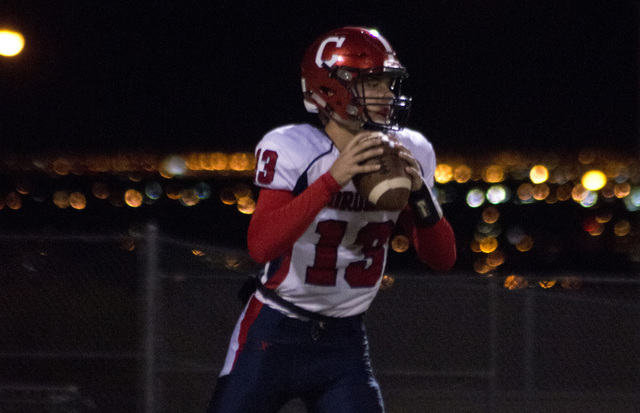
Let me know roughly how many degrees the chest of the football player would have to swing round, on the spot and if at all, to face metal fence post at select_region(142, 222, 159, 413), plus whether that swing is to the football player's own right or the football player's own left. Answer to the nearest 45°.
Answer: approximately 135° to the football player's own left

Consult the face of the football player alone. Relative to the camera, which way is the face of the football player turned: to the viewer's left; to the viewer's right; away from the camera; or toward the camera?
to the viewer's right

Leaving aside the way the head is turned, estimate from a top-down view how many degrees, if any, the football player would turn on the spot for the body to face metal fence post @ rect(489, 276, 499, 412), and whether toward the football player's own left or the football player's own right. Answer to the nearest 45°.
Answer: approximately 135° to the football player's own left

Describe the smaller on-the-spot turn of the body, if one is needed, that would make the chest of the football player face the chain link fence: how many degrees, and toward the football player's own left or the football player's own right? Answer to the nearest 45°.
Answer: approximately 135° to the football player's own left

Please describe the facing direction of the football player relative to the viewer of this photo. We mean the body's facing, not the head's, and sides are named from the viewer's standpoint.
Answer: facing the viewer and to the right of the viewer

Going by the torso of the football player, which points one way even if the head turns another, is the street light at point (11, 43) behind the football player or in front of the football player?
behind

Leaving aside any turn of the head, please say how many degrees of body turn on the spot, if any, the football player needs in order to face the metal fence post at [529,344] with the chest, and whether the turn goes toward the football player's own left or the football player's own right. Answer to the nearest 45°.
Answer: approximately 135° to the football player's own left
